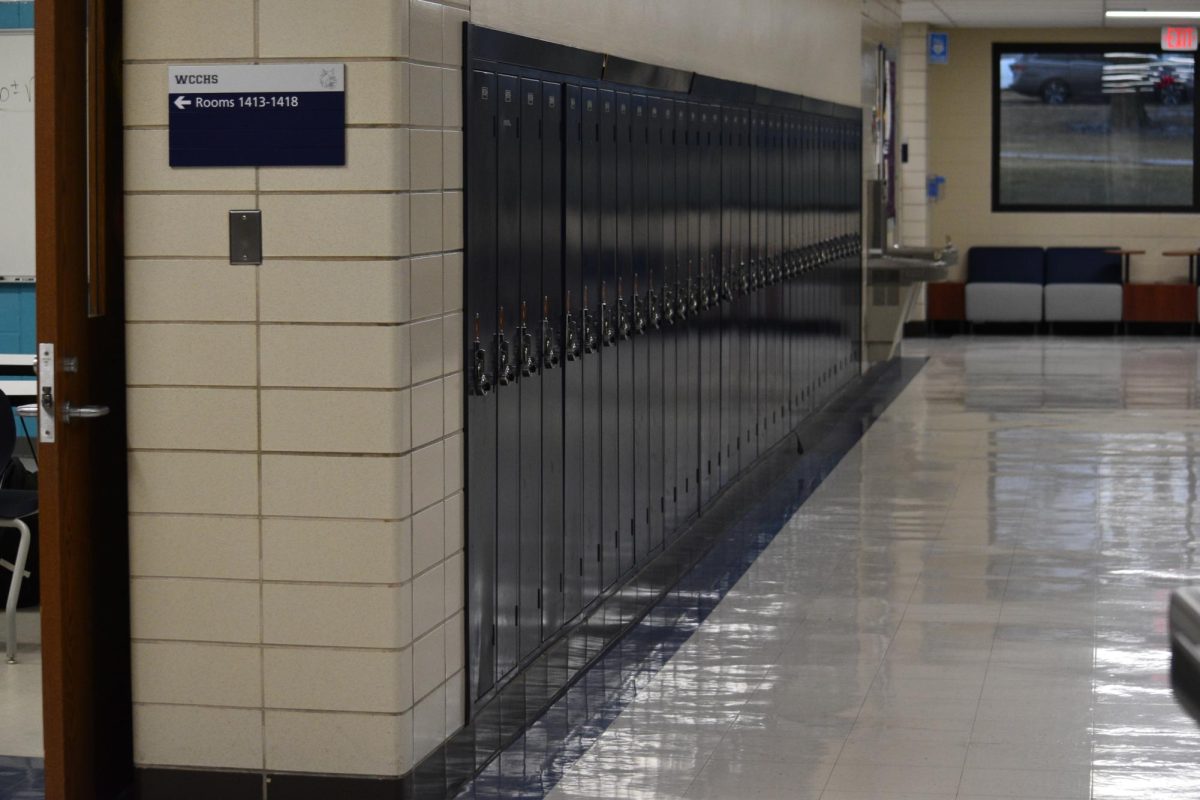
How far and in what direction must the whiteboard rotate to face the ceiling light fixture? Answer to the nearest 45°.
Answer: approximately 135° to its left

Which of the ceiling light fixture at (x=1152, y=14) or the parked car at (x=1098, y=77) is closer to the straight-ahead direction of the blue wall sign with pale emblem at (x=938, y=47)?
the ceiling light fixture

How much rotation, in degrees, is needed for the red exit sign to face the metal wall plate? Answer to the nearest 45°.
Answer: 0° — it already faces it

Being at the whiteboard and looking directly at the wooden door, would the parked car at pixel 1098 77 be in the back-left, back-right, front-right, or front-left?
back-left

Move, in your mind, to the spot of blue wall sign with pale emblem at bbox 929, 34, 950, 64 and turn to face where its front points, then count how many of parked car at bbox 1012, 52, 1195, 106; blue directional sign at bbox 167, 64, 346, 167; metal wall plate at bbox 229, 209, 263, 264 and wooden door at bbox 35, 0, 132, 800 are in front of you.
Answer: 3

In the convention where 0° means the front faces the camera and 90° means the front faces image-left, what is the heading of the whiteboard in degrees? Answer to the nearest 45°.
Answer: approximately 0°

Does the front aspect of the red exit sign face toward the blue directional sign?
yes
